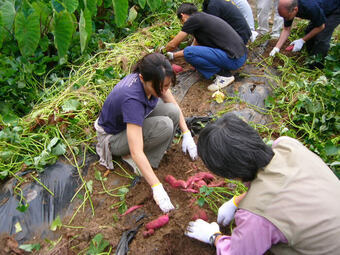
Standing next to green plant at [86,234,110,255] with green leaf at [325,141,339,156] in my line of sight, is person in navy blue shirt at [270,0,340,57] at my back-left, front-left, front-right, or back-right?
front-left

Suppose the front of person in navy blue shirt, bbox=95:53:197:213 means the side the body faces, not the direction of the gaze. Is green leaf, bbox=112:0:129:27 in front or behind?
behind

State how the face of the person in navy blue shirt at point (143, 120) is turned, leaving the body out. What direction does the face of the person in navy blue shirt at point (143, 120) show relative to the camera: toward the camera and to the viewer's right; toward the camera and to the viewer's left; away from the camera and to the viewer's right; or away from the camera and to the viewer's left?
toward the camera and to the viewer's right

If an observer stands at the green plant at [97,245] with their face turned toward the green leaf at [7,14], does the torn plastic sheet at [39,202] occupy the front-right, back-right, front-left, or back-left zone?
front-left

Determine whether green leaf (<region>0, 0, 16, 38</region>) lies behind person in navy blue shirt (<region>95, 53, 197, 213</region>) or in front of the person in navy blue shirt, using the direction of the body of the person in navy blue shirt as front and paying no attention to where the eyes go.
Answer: behind

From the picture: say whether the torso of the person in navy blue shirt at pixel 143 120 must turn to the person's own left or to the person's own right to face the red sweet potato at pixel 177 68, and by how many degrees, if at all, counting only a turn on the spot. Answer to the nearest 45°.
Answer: approximately 135° to the person's own left

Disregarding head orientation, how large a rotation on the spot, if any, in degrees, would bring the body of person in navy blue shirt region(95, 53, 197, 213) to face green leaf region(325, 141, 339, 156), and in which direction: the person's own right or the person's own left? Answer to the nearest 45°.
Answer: approximately 45° to the person's own left

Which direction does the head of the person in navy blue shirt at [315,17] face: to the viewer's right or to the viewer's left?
to the viewer's left

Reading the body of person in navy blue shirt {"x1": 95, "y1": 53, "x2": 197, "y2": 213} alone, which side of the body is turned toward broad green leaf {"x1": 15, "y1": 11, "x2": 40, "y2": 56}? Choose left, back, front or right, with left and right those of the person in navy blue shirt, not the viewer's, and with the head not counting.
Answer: back

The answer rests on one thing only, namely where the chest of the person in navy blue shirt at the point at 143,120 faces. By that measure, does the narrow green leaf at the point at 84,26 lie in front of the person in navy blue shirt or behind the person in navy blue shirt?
behind

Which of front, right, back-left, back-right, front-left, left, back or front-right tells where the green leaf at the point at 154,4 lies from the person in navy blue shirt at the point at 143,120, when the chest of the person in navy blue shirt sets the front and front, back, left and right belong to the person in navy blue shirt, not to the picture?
back-left

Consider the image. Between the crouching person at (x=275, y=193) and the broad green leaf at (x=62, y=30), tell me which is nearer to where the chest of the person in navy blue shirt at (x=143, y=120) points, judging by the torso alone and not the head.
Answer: the crouching person

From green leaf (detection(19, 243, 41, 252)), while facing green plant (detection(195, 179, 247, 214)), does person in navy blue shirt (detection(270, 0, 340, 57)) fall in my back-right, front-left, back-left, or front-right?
front-left

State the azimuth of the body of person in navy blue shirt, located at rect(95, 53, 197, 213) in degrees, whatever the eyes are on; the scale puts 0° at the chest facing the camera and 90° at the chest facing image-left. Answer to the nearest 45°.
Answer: approximately 315°
